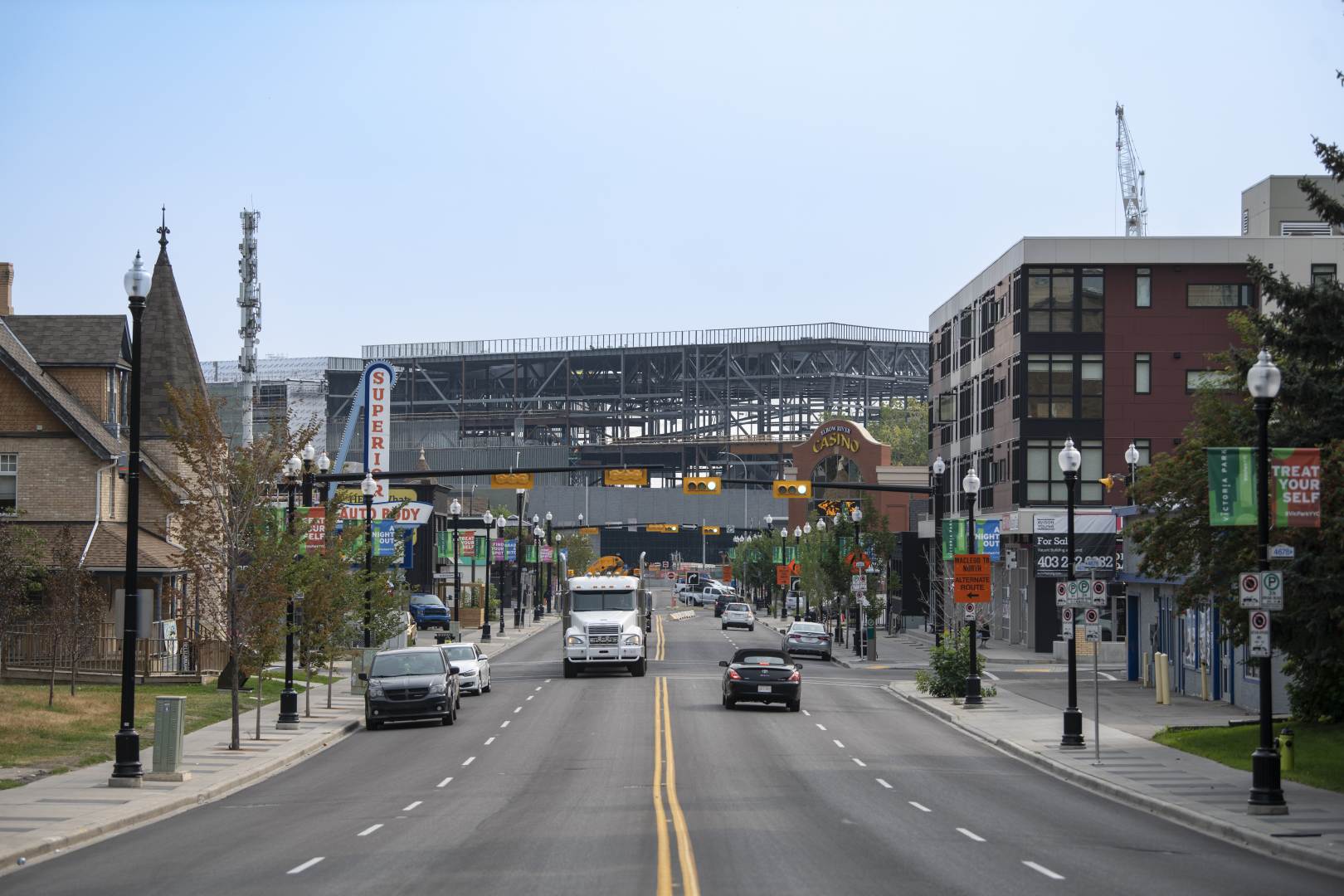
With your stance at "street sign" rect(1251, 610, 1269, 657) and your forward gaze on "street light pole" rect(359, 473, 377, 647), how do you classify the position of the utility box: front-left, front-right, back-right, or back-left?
front-left

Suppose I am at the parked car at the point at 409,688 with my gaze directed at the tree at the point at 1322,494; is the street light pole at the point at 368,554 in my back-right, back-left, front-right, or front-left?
back-left

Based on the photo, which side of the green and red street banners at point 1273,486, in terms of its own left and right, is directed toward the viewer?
front

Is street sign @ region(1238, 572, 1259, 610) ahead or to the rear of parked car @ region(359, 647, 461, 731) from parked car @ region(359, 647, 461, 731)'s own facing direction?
ahead

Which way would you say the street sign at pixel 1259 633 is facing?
toward the camera

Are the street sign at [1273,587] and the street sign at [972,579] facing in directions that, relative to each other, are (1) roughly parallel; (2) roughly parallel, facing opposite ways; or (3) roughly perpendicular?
roughly parallel

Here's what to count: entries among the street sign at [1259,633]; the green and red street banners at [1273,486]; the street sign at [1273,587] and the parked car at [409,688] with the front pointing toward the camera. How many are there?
4

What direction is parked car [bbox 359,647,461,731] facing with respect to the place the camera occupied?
facing the viewer

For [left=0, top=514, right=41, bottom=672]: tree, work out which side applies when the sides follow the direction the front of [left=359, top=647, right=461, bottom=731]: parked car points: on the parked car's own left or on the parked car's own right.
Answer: on the parked car's own right

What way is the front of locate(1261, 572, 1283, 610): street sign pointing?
toward the camera
